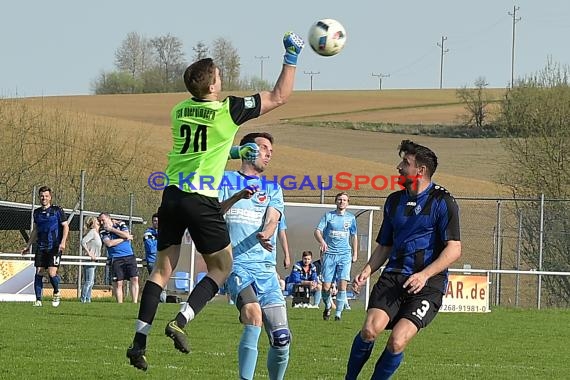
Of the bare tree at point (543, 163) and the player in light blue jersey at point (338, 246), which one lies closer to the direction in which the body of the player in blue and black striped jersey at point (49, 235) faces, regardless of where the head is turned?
the player in light blue jersey

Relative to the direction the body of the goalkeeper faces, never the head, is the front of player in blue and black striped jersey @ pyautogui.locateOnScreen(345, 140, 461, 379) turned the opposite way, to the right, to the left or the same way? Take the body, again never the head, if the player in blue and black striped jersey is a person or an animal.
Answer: the opposite way

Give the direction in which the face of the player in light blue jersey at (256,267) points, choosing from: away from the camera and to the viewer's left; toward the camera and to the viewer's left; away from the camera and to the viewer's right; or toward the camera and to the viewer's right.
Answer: toward the camera and to the viewer's right

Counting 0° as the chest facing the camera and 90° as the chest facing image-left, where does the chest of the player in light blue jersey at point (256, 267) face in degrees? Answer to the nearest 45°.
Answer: approximately 0°

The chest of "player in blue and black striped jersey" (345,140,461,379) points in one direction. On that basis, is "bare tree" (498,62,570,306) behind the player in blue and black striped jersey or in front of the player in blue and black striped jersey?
behind

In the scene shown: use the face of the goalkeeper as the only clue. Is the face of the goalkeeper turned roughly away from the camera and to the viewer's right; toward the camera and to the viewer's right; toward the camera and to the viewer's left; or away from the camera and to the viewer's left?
away from the camera and to the viewer's right

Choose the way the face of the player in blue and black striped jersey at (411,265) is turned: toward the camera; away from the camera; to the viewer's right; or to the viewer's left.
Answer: to the viewer's left

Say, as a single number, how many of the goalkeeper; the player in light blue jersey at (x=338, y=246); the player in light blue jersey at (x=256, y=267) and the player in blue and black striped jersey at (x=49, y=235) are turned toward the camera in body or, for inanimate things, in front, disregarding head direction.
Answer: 3
